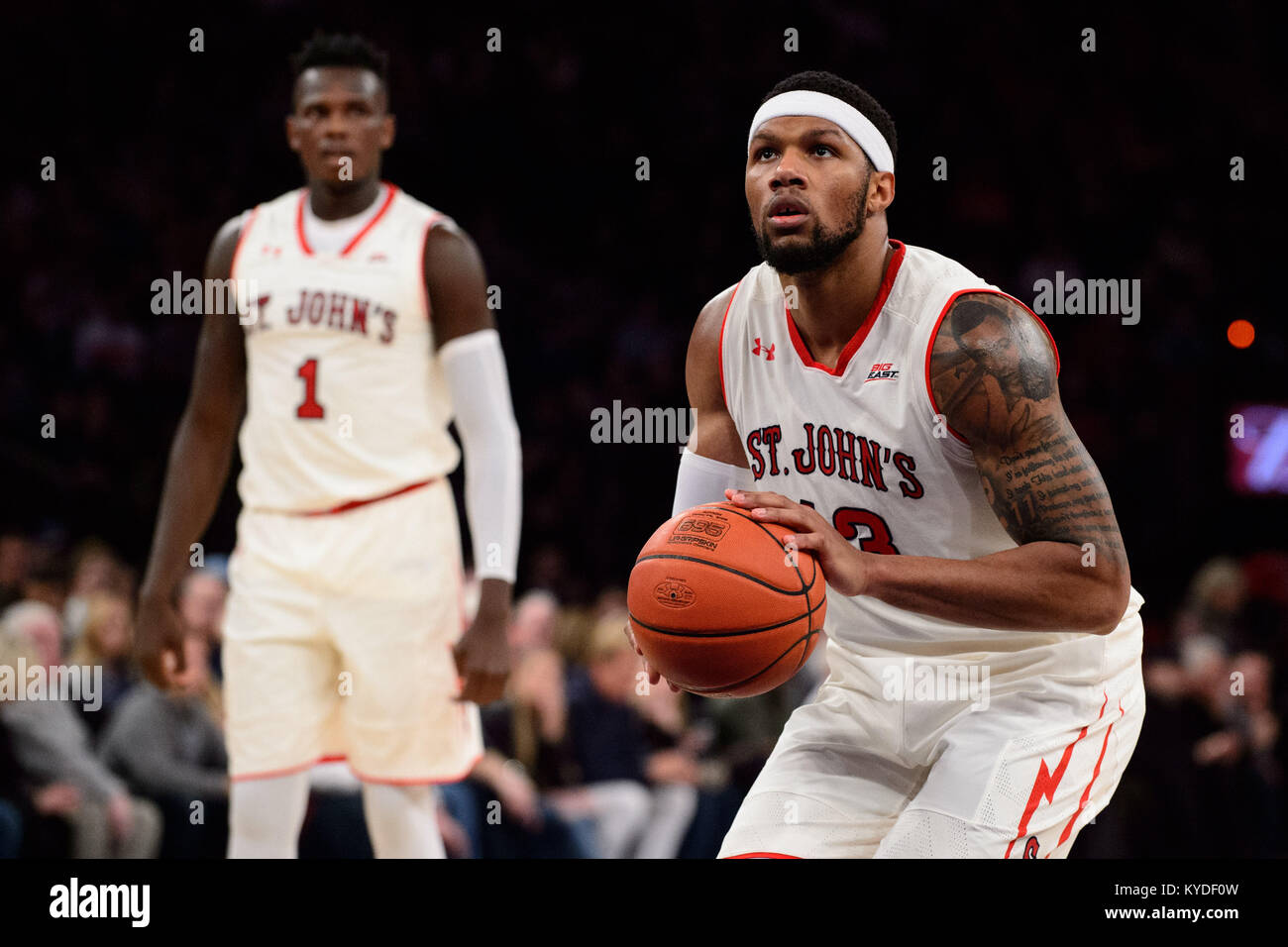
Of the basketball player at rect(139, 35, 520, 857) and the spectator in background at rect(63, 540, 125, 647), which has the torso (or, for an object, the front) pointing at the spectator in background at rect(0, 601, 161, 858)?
the spectator in background at rect(63, 540, 125, 647)

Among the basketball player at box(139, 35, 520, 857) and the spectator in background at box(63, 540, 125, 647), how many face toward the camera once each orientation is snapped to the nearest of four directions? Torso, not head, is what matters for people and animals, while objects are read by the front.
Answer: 2

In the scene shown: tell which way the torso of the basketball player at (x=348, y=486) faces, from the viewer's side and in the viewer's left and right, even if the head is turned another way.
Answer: facing the viewer

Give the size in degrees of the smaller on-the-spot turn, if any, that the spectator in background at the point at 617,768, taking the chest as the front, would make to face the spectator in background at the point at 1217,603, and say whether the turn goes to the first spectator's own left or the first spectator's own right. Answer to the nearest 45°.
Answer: approximately 90° to the first spectator's own left

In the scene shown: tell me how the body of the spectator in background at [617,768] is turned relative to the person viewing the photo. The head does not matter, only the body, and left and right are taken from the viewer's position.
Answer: facing the viewer and to the right of the viewer

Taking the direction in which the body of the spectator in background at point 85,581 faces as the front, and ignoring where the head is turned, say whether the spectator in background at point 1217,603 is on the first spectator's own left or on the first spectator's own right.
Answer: on the first spectator's own left

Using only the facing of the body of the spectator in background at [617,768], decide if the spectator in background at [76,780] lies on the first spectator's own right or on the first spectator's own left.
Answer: on the first spectator's own right

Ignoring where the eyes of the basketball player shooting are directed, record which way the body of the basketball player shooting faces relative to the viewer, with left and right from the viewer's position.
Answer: facing the viewer and to the left of the viewer
